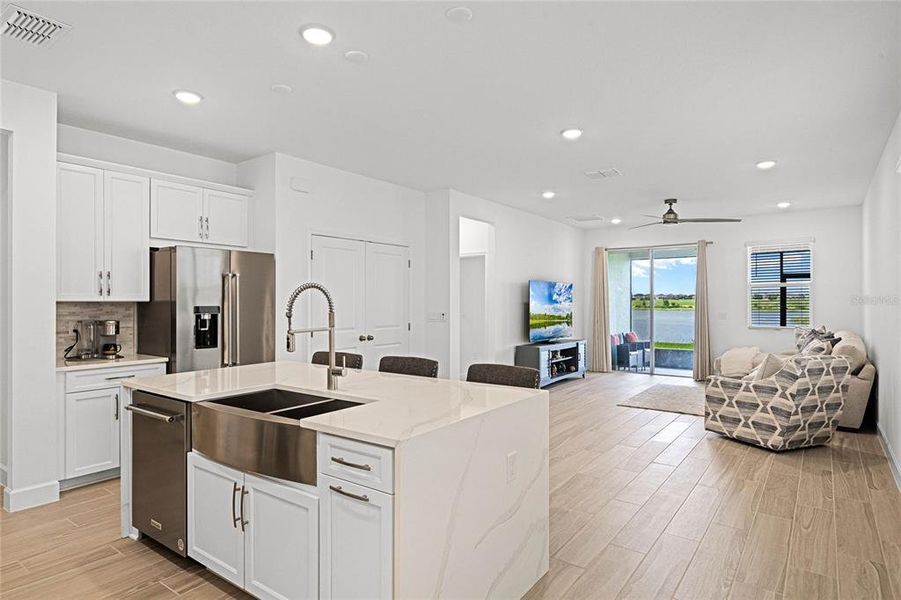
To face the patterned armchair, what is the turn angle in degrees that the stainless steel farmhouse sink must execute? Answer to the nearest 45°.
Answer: approximately 135° to its left

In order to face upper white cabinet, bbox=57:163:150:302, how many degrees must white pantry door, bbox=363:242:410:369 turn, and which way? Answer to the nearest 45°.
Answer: approximately 90° to its right

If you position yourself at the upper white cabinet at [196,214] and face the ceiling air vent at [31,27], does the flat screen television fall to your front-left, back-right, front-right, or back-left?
back-left

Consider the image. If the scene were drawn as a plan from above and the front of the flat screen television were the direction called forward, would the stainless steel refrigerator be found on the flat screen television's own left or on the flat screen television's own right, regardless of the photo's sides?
on the flat screen television's own right

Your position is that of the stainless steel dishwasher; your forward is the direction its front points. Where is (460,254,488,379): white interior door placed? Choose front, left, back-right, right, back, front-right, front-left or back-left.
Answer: back

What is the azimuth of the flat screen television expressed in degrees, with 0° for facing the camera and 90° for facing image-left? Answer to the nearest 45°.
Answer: approximately 315°

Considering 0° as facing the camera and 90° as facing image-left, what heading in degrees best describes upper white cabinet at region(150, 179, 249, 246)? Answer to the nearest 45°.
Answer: approximately 315°

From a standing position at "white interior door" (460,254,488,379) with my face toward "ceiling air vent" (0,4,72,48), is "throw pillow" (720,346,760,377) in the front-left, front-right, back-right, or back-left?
back-left

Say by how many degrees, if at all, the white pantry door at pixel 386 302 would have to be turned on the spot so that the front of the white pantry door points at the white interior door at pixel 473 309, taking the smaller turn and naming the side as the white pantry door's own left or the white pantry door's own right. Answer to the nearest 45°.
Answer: approximately 90° to the white pantry door's own left
